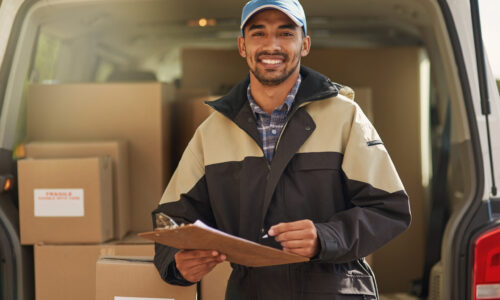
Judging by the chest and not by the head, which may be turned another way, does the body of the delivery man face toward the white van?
no

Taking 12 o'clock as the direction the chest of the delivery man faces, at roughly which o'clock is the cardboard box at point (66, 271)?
The cardboard box is roughly at 4 o'clock from the delivery man.

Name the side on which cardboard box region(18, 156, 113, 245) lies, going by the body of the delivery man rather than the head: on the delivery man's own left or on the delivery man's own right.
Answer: on the delivery man's own right

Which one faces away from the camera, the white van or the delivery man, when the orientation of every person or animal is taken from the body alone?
the white van

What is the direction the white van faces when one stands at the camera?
facing away from the viewer

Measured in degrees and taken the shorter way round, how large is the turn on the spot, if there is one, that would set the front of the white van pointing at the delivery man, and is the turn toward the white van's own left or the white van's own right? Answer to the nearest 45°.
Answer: approximately 180°

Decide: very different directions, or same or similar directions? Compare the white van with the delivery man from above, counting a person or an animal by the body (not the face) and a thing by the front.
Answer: very different directions

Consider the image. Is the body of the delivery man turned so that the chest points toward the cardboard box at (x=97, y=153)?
no

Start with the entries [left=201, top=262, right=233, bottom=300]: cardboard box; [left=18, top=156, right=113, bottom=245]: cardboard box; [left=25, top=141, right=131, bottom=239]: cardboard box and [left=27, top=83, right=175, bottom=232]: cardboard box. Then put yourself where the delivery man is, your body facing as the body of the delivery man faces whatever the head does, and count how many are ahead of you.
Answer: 0

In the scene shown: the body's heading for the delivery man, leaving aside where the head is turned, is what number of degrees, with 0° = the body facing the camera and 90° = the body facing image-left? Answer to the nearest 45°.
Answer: approximately 0°

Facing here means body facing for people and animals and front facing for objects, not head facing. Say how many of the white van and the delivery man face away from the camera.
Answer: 1

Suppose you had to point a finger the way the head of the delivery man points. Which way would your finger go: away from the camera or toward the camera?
toward the camera
